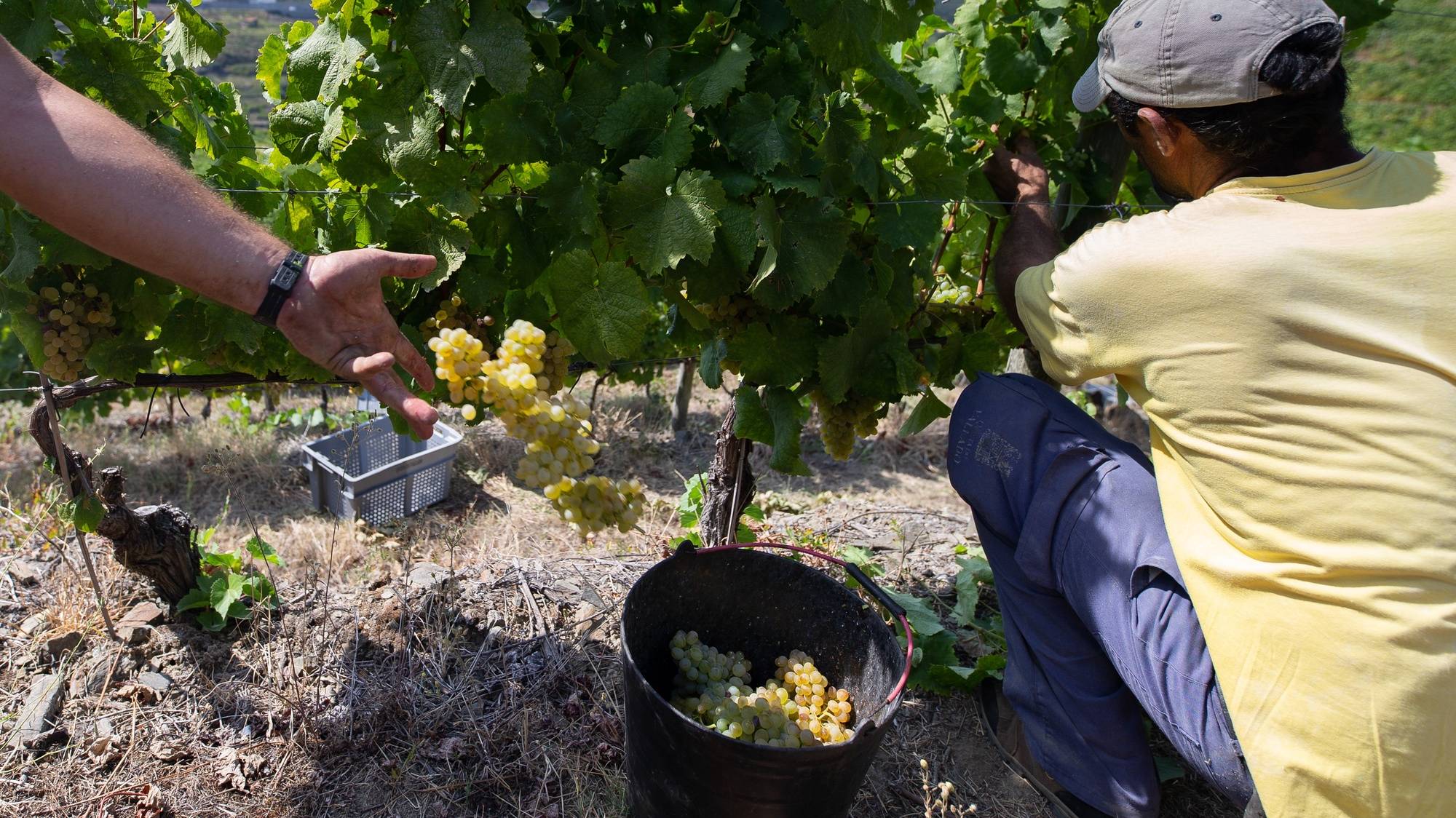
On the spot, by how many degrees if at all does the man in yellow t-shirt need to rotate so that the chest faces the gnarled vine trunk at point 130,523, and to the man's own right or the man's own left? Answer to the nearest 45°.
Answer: approximately 45° to the man's own left

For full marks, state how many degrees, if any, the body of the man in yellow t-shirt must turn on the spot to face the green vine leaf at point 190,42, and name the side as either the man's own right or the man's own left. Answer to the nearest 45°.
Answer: approximately 45° to the man's own left

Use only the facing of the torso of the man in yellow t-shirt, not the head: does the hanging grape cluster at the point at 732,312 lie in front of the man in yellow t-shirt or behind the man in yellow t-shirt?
in front

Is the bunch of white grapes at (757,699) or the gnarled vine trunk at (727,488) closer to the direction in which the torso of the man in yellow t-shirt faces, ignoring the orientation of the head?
the gnarled vine trunk

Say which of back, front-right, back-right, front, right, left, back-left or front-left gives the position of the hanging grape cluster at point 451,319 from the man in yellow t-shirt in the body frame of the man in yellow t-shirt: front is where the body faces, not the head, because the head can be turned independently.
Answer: front-left

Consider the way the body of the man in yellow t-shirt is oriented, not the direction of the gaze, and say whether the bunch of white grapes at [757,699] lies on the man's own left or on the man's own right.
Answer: on the man's own left

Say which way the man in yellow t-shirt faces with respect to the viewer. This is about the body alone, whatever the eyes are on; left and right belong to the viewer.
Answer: facing away from the viewer and to the left of the viewer

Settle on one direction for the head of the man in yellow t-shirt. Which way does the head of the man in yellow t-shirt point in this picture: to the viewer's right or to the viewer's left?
to the viewer's left
